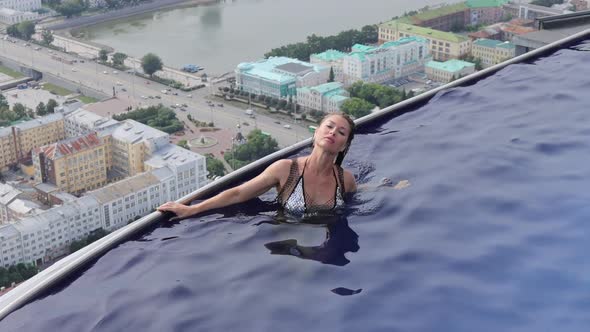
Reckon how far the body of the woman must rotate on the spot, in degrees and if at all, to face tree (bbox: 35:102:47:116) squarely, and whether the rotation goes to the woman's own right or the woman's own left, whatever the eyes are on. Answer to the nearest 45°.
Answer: approximately 180°

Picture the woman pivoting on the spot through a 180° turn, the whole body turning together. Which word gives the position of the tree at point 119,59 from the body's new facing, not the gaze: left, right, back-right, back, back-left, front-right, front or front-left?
front

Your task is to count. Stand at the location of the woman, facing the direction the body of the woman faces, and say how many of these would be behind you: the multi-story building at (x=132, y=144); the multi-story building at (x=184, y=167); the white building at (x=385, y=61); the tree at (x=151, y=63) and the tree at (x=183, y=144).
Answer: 5

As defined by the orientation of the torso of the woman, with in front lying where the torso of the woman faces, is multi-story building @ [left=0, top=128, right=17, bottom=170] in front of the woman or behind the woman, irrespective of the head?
behind

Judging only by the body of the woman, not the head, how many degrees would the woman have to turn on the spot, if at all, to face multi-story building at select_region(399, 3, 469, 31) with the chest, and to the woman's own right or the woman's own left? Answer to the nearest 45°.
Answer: approximately 180°

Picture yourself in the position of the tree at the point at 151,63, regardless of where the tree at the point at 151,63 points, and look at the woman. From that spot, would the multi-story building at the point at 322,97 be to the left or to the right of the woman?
left

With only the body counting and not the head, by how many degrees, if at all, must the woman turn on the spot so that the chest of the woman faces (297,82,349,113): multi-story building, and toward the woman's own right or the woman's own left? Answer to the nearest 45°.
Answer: approximately 180°

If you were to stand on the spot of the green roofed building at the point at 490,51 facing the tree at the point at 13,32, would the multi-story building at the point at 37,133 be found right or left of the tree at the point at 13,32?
left

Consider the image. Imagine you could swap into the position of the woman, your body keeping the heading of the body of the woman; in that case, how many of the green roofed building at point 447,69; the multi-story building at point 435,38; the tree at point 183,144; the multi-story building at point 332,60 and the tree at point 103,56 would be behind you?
5

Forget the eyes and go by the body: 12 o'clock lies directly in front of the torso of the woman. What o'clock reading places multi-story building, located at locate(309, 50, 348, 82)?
The multi-story building is roughly at 6 o'clock from the woman.

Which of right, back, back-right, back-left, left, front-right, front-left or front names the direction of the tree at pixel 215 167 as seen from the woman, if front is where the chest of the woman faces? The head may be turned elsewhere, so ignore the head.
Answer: back

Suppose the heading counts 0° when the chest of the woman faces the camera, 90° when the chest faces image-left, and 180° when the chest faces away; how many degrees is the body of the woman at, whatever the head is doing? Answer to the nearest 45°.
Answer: approximately 0°

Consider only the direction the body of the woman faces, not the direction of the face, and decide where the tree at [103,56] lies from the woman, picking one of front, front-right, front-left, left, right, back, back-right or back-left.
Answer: back

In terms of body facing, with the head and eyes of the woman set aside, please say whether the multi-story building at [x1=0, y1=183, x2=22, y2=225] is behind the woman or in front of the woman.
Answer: behind

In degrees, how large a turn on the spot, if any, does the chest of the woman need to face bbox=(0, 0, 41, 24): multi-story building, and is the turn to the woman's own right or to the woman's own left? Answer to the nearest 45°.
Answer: approximately 180°

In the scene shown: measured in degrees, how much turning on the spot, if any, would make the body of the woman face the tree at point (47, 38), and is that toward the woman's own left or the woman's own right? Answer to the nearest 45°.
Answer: approximately 180°
